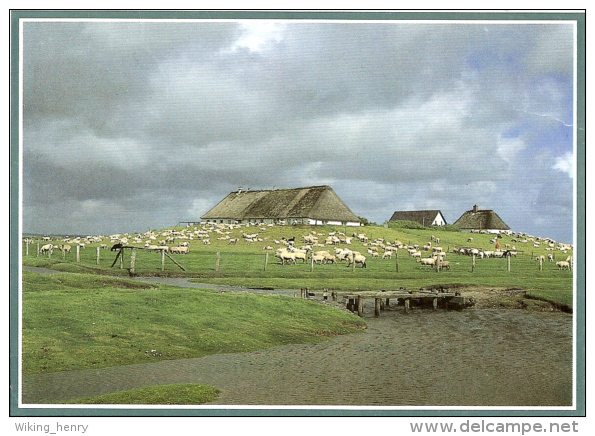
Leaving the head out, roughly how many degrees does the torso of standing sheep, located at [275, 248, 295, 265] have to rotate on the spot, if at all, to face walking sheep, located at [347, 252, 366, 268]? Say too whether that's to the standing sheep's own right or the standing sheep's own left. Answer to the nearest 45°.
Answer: approximately 180°

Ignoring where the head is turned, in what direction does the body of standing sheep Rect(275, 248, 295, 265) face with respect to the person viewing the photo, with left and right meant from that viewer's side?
facing to the left of the viewer

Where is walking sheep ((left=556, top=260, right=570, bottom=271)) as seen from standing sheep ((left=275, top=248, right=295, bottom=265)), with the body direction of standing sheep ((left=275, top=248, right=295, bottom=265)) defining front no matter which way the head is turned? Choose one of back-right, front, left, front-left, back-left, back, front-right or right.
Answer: back-left
